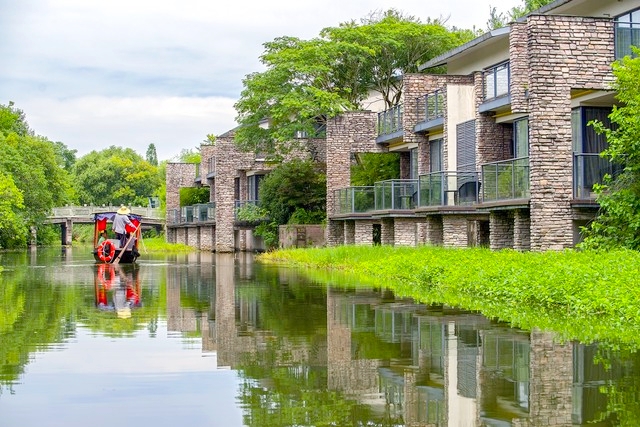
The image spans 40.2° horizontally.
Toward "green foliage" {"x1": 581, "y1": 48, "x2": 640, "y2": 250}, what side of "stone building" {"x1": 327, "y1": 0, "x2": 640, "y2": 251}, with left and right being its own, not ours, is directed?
left

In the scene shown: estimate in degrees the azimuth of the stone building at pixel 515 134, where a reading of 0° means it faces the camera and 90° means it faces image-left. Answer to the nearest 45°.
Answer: approximately 45°

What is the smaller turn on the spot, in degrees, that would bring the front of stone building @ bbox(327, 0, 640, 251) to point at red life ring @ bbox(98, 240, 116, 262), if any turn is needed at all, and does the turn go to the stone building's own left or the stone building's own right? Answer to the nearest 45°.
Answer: approximately 90° to the stone building's own right
